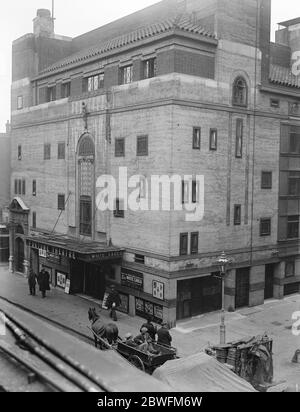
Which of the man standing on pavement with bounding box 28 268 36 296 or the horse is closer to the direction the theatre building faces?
the horse

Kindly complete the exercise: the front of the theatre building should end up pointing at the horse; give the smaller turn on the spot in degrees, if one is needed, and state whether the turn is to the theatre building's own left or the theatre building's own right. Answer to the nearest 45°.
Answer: approximately 45° to the theatre building's own left

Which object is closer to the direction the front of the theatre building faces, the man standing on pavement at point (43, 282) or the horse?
the horse

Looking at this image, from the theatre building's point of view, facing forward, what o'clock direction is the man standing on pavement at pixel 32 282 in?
The man standing on pavement is roughly at 2 o'clock from the theatre building.

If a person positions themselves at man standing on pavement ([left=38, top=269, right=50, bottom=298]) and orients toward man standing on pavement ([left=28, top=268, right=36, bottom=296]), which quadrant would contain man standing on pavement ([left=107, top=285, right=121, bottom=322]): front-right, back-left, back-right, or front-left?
back-left

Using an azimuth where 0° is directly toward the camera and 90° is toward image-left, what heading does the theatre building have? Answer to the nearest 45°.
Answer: approximately 45°

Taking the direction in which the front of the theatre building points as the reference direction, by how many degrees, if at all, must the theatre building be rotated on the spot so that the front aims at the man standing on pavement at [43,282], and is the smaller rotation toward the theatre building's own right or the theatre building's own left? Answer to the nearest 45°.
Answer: approximately 45° to the theatre building's own right
